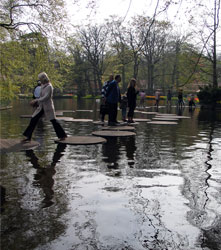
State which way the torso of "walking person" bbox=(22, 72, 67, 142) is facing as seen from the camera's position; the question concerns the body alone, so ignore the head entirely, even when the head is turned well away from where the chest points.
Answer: to the viewer's left

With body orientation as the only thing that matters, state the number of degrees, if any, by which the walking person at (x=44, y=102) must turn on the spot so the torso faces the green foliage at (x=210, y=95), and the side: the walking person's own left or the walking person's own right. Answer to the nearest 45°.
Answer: approximately 135° to the walking person's own right
